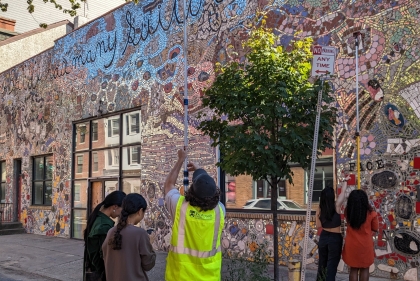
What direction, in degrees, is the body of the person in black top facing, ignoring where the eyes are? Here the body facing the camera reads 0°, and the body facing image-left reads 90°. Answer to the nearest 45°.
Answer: approximately 180°

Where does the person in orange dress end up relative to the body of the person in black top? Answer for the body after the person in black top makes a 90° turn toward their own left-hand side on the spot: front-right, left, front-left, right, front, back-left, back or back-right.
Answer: back-left

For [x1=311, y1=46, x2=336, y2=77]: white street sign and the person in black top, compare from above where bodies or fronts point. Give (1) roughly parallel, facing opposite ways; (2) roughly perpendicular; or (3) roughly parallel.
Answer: roughly parallel, facing opposite ways

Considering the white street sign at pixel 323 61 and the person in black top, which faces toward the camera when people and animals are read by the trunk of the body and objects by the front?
the white street sign

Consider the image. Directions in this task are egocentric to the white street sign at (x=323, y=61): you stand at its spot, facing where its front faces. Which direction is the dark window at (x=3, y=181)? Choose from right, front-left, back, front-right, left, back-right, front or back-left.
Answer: back-right

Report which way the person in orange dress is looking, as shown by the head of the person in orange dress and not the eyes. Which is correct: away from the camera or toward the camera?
away from the camera

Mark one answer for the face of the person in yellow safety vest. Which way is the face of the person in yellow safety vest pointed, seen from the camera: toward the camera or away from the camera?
away from the camera

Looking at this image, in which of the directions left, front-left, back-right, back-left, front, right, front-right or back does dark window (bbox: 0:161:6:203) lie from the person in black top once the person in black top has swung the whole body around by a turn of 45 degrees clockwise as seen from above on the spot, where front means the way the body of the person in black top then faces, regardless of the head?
left

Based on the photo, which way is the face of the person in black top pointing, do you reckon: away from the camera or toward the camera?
away from the camera

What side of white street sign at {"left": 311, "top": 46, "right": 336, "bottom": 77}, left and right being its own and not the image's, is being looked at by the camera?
front

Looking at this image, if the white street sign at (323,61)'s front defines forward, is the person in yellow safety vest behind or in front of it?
in front

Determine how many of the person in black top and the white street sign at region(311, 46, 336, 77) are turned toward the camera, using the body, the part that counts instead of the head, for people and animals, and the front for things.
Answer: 1
